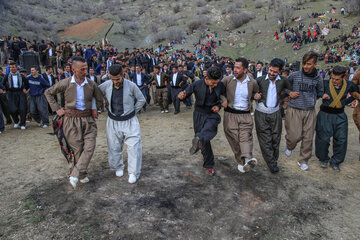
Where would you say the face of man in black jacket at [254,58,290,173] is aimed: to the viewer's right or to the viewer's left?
to the viewer's left

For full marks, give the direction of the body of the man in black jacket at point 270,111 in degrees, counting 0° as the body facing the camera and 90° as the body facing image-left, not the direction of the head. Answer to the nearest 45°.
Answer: approximately 0°

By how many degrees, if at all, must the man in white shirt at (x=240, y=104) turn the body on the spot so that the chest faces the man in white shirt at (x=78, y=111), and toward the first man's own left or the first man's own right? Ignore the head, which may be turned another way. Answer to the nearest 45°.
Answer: approximately 90° to the first man's own right

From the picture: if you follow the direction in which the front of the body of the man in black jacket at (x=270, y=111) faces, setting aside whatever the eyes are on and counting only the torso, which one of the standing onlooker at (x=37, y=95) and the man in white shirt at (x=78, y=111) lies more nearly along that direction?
the man in white shirt

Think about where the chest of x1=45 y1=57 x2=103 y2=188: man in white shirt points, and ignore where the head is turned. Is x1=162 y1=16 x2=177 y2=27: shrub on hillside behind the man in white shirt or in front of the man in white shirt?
behind

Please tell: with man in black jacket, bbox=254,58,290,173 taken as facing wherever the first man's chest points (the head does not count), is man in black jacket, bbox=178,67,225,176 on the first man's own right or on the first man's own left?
on the first man's own right

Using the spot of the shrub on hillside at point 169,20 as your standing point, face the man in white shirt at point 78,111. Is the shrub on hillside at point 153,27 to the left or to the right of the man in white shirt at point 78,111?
right

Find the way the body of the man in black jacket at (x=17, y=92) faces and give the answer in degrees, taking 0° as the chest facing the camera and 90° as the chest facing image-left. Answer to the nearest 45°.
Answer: approximately 0°
